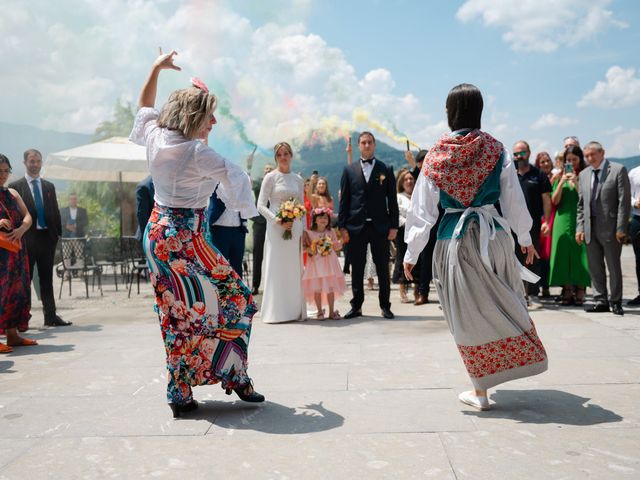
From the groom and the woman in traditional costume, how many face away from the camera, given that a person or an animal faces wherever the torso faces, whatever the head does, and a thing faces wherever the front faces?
1

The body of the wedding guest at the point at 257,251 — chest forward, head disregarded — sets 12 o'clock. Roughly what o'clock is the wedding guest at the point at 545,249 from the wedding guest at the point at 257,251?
the wedding guest at the point at 545,249 is roughly at 10 o'clock from the wedding guest at the point at 257,251.

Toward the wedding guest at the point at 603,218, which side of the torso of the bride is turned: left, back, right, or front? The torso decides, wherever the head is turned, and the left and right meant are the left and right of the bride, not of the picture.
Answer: left

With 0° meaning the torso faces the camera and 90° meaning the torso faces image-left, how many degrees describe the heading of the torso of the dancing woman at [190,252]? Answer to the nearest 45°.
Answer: approximately 225°

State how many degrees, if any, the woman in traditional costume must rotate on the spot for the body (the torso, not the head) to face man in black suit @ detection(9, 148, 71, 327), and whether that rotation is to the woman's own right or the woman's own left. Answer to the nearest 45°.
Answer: approximately 45° to the woman's own left

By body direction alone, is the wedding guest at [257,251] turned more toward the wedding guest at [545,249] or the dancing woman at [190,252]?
the dancing woman

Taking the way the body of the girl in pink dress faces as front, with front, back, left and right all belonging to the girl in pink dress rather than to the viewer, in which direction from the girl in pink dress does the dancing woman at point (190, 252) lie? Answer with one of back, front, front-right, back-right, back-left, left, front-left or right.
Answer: front

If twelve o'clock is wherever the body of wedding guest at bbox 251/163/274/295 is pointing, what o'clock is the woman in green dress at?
The woman in green dress is roughly at 10 o'clock from the wedding guest.

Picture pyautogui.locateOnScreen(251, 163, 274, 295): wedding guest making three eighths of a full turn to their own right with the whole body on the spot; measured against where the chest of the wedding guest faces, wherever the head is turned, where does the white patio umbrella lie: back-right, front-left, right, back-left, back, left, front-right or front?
front

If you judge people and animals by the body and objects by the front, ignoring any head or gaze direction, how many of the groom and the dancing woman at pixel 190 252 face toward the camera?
1

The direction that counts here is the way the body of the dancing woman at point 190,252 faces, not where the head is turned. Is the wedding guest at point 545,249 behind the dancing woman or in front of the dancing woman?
in front

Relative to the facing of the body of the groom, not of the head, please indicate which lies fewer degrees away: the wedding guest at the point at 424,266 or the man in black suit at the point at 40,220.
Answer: the man in black suit

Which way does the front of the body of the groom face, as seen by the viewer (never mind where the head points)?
toward the camera

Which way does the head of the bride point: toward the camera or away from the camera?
toward the camera

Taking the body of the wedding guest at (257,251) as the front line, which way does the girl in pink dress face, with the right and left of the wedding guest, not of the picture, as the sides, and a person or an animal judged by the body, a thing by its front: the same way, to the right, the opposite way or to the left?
the same way

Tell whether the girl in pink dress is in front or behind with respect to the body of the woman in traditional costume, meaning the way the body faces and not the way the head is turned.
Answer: in front

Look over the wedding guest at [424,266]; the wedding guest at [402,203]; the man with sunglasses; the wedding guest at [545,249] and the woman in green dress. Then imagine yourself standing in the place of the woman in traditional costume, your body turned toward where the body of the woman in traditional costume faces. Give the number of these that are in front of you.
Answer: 5

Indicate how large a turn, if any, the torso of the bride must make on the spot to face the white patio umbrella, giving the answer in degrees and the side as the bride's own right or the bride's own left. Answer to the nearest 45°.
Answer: approximately 135° to the bride's own right

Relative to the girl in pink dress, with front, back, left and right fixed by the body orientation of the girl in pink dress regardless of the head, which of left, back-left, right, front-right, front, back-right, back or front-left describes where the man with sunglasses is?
left

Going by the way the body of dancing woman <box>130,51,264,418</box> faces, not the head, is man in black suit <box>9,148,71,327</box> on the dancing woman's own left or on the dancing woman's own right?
on the dancing woman's own left

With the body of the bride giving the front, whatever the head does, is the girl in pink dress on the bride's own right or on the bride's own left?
on the bride's own left

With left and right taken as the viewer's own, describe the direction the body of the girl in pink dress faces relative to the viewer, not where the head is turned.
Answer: facing the viewer

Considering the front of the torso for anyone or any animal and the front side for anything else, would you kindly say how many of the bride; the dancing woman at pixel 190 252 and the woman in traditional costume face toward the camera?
1
